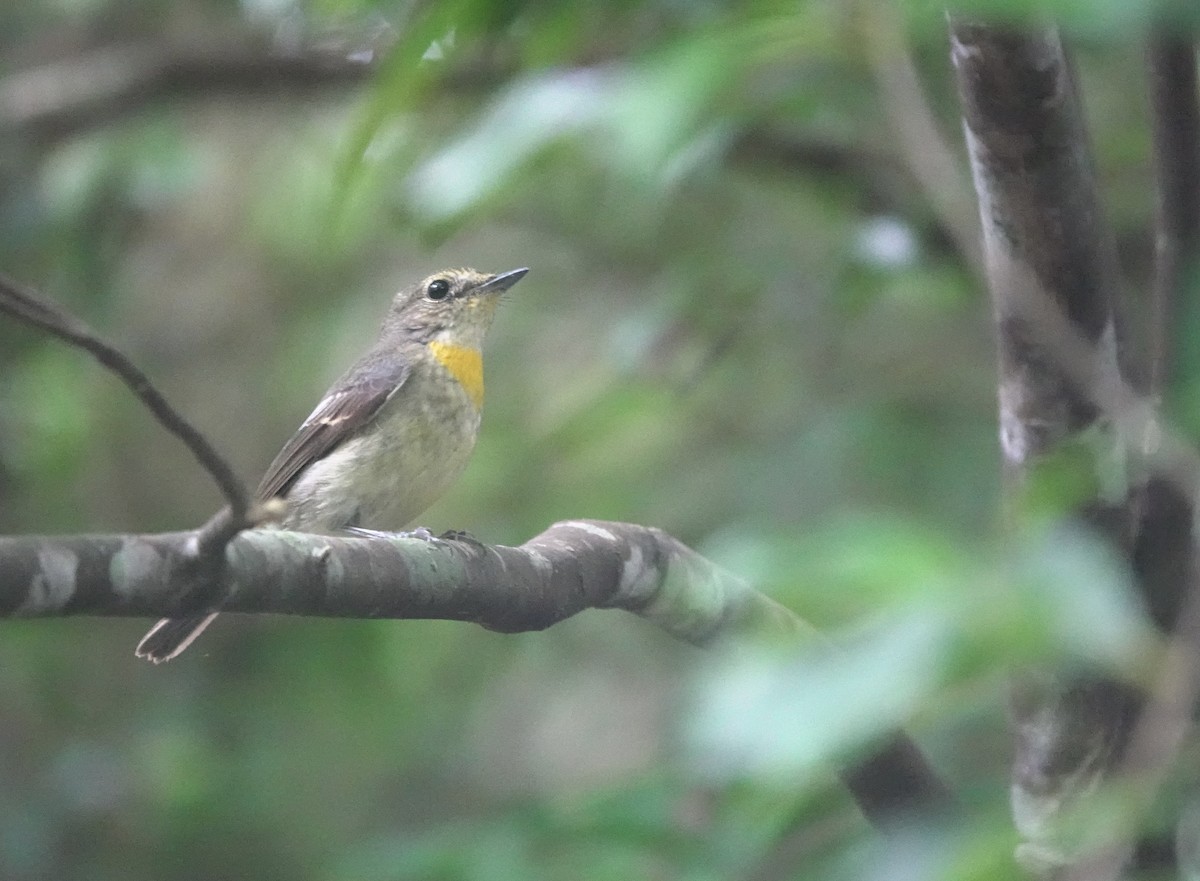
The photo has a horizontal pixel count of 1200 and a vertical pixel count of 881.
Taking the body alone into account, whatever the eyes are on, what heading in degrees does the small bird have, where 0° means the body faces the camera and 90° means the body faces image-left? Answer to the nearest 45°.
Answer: approximately 270°

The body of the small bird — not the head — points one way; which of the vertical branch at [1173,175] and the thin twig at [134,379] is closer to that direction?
the vertical branch

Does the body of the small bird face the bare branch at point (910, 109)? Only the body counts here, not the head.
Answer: no

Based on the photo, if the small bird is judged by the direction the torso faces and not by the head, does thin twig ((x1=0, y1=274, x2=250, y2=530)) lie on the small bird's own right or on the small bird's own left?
on the small bird's own right
